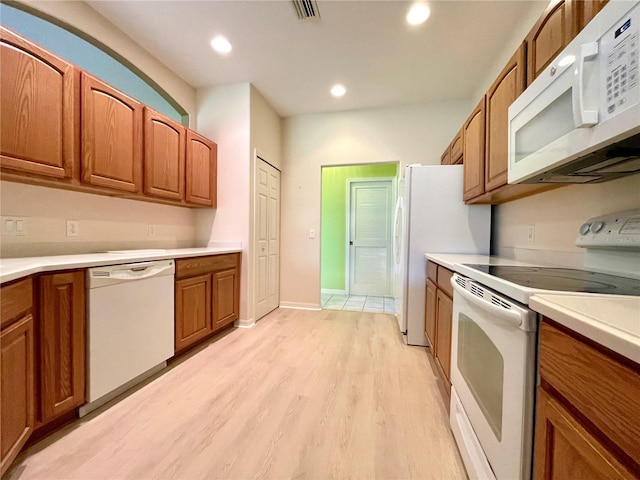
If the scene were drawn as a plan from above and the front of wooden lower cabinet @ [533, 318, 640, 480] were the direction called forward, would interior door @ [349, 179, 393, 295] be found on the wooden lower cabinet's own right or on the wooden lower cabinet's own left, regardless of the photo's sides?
on the wooden lower cabinet's own right

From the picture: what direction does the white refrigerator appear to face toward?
to the viewer's left

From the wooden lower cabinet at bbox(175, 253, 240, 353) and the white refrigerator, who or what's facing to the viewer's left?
the white refrigerator

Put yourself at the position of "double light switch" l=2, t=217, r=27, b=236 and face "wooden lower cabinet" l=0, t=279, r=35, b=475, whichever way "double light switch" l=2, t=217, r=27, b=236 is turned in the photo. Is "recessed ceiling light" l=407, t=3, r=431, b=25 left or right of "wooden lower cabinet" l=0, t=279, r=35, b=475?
left

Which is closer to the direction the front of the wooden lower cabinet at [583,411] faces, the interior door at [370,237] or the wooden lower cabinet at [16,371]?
the wooden lower cabinet

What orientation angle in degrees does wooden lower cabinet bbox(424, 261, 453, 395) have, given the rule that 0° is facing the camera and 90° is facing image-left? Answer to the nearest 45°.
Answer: approximately 90°

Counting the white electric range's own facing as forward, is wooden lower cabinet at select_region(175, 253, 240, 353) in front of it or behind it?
in front

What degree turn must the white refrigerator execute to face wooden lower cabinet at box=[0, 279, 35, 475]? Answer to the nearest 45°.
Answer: approximately 45° to its left

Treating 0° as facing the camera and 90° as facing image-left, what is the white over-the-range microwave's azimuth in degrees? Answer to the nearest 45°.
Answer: approximately 45°

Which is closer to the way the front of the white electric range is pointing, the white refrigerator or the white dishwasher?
the white dishwasher

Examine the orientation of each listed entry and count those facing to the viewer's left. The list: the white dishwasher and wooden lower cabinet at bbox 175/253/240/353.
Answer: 0
